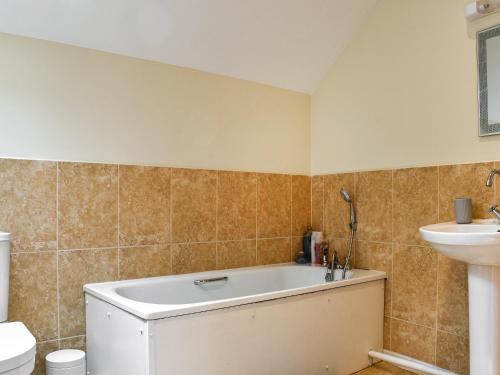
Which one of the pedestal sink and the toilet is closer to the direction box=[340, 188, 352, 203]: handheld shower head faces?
the toilet

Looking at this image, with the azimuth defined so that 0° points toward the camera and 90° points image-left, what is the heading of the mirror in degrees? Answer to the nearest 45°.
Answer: approximately 45°

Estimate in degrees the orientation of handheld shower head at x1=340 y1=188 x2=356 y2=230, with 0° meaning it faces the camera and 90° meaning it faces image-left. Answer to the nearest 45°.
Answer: approximately 45°

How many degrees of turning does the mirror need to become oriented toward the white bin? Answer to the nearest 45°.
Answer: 0° — it already faces it
